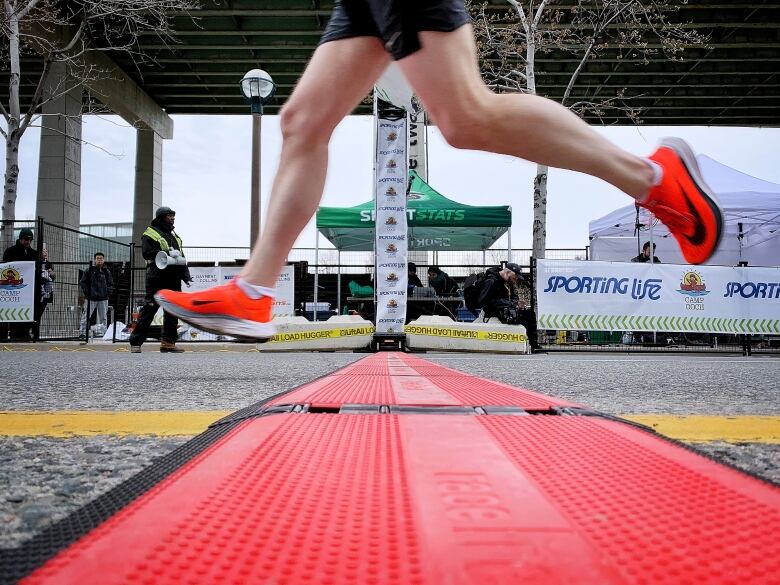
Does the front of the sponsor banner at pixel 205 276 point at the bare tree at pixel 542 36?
no

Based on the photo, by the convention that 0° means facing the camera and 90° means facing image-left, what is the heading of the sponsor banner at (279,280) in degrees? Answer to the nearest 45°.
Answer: approximately 0°

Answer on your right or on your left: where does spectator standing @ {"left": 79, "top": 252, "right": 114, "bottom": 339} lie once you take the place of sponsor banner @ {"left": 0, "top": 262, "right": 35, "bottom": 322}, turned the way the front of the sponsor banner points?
on your left

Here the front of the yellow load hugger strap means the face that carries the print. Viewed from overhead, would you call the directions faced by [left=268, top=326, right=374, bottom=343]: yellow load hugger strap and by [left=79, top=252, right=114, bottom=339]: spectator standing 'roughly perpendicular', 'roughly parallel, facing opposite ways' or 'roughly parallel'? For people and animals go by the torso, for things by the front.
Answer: roughly parallel

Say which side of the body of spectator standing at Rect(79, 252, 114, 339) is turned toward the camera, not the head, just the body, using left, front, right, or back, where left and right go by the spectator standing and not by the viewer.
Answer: front

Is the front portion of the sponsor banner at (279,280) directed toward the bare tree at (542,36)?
no

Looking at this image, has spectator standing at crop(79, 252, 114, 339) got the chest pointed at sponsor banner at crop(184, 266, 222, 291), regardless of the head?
no
